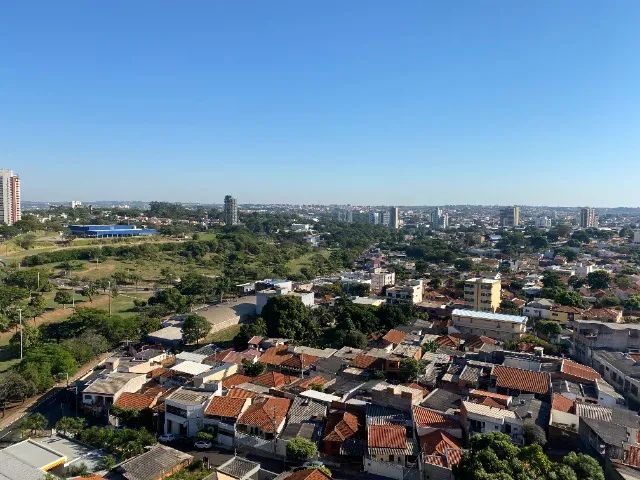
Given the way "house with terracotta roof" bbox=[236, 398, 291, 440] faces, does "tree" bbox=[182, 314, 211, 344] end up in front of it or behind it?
behind

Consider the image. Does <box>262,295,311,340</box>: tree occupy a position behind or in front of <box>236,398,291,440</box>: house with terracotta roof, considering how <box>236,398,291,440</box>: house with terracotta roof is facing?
behind

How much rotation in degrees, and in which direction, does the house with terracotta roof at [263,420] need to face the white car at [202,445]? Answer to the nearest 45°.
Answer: approximately 90° to its right

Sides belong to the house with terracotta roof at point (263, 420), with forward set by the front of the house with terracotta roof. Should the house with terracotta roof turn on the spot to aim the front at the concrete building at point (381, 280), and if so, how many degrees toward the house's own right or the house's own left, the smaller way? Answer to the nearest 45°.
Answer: approximately 180°

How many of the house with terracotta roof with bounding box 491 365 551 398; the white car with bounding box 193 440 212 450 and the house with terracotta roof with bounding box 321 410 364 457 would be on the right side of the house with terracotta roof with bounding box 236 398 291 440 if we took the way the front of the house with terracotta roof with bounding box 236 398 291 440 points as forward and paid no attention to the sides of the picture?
1

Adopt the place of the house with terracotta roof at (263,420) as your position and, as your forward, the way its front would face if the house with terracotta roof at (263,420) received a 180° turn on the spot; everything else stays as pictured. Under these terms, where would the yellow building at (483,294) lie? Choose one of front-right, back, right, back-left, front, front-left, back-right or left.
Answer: front-right

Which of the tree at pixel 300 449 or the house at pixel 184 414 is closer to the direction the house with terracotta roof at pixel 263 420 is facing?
the tree

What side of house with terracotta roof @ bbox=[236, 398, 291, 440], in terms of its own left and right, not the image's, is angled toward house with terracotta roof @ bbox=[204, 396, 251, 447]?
right

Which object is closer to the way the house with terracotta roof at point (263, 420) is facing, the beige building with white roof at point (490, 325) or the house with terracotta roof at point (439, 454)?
the house with terracotta roof

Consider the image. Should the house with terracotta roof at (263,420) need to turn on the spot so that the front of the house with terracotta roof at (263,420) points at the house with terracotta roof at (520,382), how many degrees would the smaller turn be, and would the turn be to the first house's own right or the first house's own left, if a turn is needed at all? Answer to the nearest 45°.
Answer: approximately 90° to the first house's own left

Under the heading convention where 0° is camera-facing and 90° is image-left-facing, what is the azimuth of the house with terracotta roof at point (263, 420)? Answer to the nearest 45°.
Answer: approximately 0°
